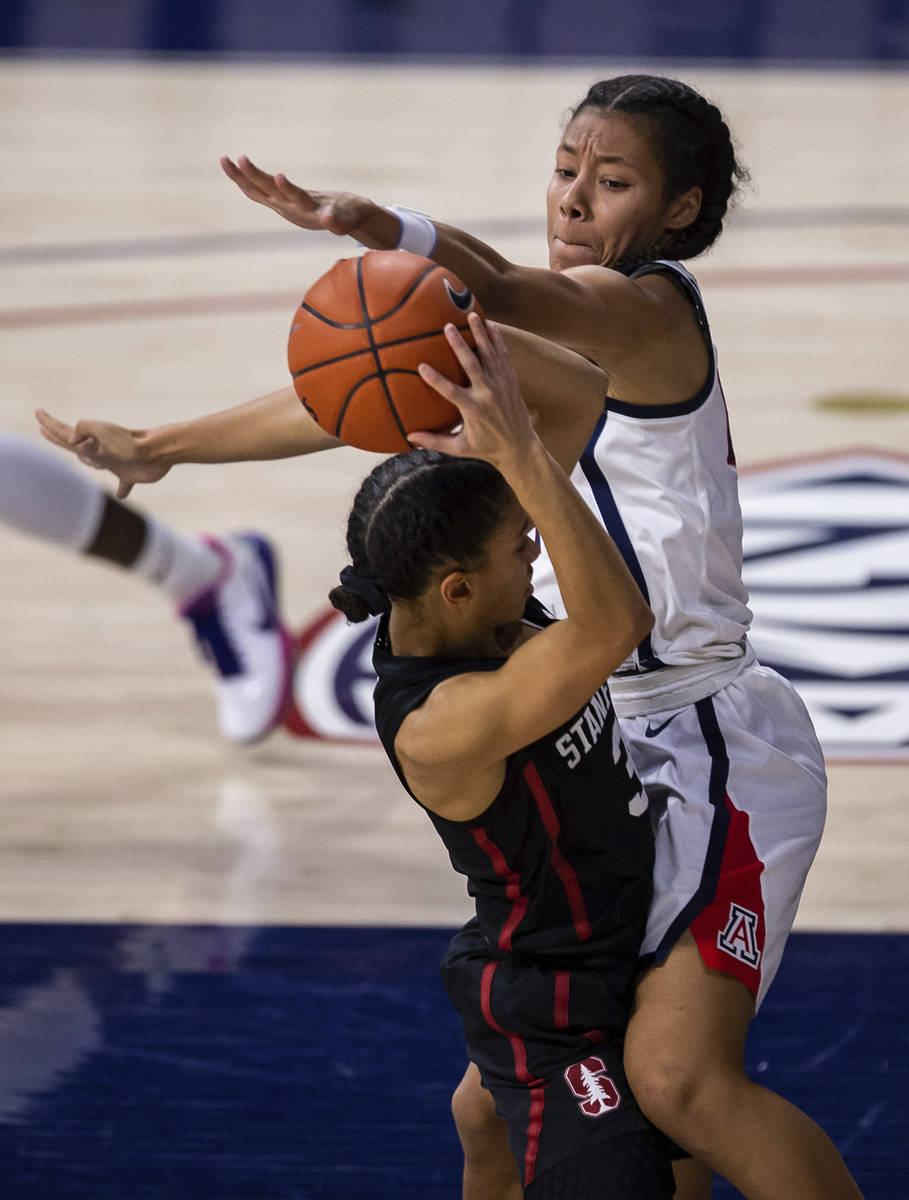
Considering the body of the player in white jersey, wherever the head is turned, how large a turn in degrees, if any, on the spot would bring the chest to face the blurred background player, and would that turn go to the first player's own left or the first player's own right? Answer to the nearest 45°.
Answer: approximately 45° to the first player's own right

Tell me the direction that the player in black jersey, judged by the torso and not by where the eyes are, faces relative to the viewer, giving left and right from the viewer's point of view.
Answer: facing to the right of the viewer

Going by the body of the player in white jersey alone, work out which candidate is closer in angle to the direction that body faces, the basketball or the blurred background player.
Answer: the basketball

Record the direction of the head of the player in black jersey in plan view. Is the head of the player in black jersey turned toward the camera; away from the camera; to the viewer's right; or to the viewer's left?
to the viewer's right

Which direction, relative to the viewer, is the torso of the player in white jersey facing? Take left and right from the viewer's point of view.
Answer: facing to the left of the viewer

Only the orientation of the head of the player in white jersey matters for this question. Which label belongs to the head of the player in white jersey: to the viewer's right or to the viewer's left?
to the viewer's left
